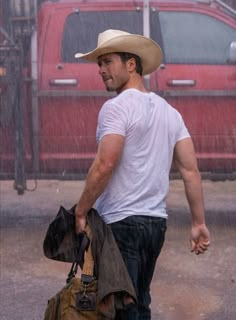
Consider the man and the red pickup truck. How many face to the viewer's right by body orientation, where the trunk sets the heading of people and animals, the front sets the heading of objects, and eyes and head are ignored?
1

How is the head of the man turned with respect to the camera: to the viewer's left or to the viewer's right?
to the viewer's left

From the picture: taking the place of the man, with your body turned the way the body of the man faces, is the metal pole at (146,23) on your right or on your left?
on your right

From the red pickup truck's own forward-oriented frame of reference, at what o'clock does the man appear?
The man is roughly at 3 o'clock from the red pickup truck.

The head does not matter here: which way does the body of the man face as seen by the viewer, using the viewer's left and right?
facing away from the viewer and to the left of the viewer

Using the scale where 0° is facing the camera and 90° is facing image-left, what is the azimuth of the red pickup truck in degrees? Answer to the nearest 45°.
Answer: approximately 270°

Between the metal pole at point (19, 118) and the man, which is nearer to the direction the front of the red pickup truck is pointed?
the man

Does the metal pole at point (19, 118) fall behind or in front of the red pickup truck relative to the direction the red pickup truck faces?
behind
